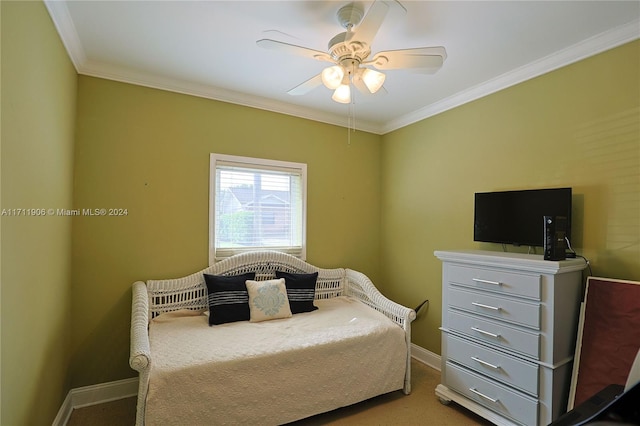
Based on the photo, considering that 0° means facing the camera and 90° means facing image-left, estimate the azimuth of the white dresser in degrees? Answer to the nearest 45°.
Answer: approximately 45°

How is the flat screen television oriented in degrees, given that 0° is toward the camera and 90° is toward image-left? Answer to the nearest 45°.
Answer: approximately 45°

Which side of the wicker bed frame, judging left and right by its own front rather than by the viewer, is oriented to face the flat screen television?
left

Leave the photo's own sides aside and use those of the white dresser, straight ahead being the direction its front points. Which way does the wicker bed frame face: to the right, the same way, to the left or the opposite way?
to the left
